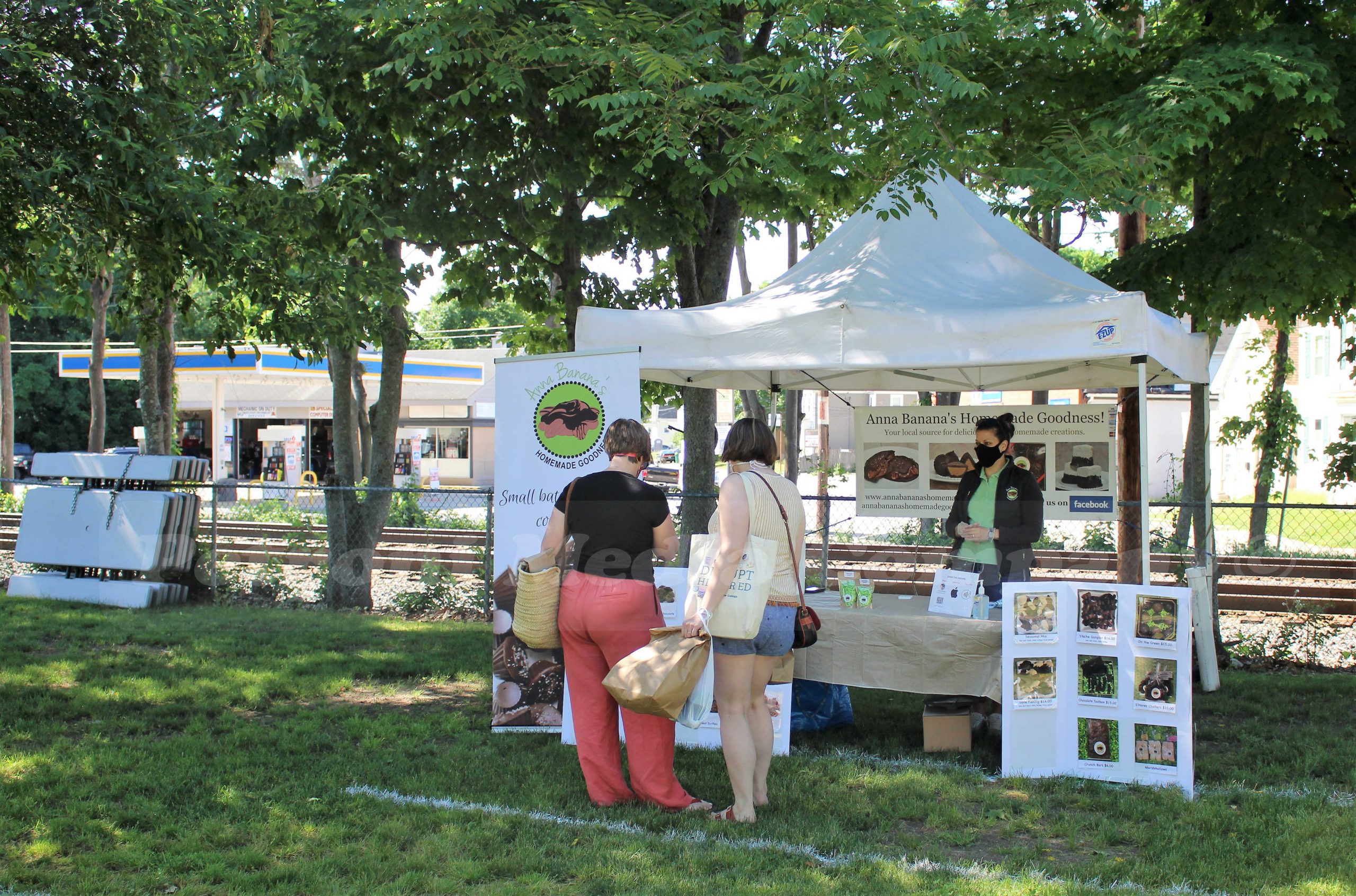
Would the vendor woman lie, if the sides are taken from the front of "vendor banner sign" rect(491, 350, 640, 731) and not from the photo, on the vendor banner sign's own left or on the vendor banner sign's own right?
on the vendor banner sign's own left

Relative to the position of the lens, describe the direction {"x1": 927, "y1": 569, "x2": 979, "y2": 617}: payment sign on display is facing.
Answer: facing the viewer

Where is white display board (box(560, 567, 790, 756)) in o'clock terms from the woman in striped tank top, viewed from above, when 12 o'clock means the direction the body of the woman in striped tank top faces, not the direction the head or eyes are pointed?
The white display board is roughly at 1 o'clock from the woman in striped tank top.

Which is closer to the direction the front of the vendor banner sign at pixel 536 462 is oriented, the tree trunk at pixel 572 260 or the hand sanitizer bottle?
the hand sanitizer bottle

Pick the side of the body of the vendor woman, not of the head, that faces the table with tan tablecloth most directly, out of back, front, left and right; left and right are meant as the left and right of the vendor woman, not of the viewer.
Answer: front

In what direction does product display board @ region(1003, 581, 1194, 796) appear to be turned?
toward the camera

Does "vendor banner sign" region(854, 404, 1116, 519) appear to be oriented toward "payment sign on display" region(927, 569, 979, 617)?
yes

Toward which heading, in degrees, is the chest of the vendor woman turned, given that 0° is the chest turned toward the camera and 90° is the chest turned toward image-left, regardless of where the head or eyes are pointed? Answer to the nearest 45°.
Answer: approximately 45°

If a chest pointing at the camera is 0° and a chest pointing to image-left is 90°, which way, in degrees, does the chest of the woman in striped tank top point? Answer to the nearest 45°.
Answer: approximately 135°

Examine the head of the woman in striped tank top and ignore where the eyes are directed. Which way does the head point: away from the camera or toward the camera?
away from the camera

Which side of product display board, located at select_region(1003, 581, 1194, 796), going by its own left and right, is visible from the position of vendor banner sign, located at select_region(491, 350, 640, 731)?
right

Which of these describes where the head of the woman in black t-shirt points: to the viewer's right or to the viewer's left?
to the viewer's right

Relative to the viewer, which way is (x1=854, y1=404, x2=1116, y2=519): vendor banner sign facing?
toward the camera

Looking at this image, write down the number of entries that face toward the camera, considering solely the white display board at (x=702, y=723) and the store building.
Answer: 2

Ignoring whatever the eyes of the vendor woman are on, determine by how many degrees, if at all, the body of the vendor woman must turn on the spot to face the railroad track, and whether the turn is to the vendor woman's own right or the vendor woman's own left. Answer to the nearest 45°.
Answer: approximately 135° to the vendor woman's own right

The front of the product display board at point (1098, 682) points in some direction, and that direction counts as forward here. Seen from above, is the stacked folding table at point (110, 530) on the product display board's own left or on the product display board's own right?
on the product display board's own right

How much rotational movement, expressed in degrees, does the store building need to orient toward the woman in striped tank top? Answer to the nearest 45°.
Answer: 0° — it already faces them

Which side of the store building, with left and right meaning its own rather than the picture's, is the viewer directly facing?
front
